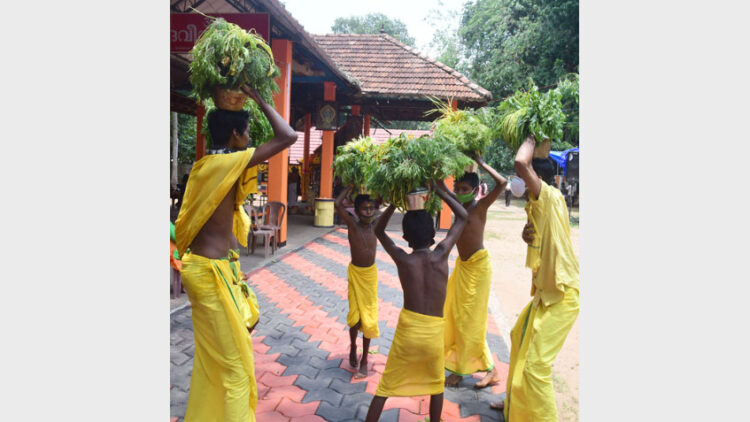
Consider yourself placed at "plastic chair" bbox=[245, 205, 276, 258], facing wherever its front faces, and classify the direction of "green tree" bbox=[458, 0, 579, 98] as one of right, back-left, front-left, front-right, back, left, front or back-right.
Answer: left

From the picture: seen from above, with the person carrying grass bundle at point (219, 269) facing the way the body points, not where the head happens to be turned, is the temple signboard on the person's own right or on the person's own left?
on the person's own left

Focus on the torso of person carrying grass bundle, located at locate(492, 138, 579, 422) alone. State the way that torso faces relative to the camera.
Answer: to the viewer's left

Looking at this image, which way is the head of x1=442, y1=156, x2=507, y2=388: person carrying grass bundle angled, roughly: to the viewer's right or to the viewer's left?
to the viewer's left

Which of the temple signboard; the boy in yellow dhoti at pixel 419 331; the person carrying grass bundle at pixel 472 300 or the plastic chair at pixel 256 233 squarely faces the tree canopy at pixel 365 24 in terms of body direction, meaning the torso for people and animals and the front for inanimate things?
the boy in yellow dhoti

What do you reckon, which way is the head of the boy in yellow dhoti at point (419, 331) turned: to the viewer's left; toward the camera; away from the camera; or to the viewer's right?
away from the camera

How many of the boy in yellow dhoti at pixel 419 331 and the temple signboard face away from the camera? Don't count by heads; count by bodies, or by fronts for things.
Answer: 1

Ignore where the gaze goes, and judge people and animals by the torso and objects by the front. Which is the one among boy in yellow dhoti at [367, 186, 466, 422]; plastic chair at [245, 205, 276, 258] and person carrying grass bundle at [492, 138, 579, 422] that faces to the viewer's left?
the person carrying grass bundle

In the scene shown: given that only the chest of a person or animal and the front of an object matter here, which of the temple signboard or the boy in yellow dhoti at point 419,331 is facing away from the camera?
the boy in yellow dhoti

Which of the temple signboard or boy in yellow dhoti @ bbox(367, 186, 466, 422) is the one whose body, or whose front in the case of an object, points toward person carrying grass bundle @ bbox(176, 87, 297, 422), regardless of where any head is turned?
the temple signboard

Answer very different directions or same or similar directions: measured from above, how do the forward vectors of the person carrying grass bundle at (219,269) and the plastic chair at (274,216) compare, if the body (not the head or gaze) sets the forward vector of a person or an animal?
very different directions

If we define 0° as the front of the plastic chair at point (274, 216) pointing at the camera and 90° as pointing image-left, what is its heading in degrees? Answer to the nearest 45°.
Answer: approximately 45°

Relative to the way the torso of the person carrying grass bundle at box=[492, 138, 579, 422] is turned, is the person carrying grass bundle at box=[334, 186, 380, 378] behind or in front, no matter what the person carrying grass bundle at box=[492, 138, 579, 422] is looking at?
in front

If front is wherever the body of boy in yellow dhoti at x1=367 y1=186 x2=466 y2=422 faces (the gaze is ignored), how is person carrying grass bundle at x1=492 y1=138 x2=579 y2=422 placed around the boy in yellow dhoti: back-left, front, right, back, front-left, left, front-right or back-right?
right

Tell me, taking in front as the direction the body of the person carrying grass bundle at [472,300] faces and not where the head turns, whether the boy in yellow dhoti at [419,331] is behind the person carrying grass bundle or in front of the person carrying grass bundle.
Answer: in front

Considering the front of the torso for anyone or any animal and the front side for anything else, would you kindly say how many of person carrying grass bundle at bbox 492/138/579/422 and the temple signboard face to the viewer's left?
1
